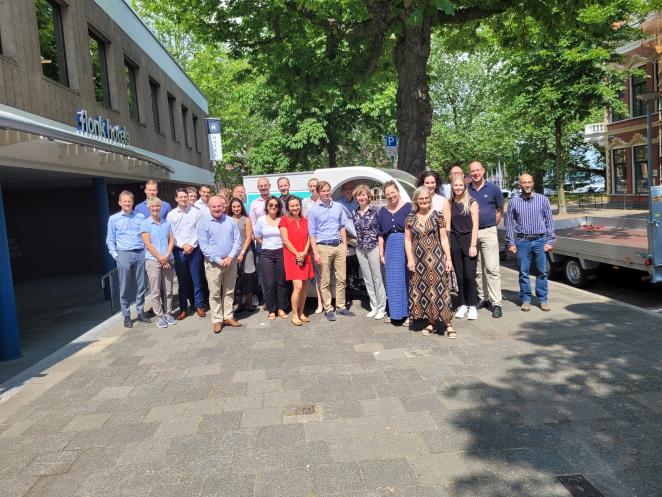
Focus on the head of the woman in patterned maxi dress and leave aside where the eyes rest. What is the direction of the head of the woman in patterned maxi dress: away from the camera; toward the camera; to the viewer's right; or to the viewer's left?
toward the camera

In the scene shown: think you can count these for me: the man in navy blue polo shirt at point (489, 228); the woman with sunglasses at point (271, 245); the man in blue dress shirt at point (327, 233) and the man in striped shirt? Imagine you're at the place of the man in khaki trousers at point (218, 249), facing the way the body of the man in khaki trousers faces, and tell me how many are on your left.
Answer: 4

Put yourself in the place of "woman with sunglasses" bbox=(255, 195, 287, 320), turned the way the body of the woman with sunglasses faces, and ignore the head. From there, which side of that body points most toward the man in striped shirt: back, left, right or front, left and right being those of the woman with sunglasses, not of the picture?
left

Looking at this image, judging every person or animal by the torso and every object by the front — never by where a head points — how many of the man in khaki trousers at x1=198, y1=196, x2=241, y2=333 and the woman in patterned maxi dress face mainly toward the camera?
2

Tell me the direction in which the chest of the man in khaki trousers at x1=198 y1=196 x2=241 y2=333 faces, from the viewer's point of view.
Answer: toward the camera

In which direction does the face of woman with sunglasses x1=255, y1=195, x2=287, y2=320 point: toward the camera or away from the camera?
toward the camera

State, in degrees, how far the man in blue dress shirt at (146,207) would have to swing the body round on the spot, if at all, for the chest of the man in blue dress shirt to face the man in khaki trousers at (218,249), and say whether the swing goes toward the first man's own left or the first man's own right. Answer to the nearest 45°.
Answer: approximately 45° to the first man's own left

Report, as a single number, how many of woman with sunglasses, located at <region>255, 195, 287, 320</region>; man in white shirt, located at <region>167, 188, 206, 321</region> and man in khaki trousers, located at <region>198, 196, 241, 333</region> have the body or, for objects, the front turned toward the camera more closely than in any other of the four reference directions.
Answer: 3

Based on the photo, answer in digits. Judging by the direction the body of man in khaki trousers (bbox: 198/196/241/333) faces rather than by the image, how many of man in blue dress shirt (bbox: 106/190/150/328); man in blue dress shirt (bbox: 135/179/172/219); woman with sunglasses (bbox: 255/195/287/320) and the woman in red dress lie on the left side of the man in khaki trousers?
2

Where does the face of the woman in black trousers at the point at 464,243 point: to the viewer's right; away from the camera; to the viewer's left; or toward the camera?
toward the camera

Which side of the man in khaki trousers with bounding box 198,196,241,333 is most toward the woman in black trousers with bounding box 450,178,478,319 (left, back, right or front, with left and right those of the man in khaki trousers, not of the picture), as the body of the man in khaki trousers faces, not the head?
left

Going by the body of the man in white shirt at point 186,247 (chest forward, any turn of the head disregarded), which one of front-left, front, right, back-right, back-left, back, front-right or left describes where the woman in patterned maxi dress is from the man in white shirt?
front-left

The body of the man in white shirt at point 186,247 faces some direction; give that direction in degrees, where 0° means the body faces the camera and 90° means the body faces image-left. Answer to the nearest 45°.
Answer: approximately 0°

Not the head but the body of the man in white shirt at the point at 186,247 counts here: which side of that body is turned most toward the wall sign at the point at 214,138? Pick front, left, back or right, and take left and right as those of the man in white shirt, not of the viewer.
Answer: back

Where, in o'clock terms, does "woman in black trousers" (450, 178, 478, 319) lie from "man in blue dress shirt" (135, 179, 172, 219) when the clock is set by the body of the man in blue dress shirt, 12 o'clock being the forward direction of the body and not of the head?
The woman in black trousers is roughly at 10 o'clock from the man in blue dress shirt.

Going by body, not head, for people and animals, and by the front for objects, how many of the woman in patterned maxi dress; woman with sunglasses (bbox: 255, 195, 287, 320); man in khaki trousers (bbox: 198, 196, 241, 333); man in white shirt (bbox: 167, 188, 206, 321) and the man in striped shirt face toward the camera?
5

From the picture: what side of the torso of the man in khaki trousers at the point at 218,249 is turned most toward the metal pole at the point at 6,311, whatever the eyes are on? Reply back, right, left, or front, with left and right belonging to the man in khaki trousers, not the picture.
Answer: right

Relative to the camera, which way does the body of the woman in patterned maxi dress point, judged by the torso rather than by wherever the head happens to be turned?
toward the camera

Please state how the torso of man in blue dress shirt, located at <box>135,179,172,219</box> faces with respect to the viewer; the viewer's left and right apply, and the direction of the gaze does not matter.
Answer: facing the viewer
